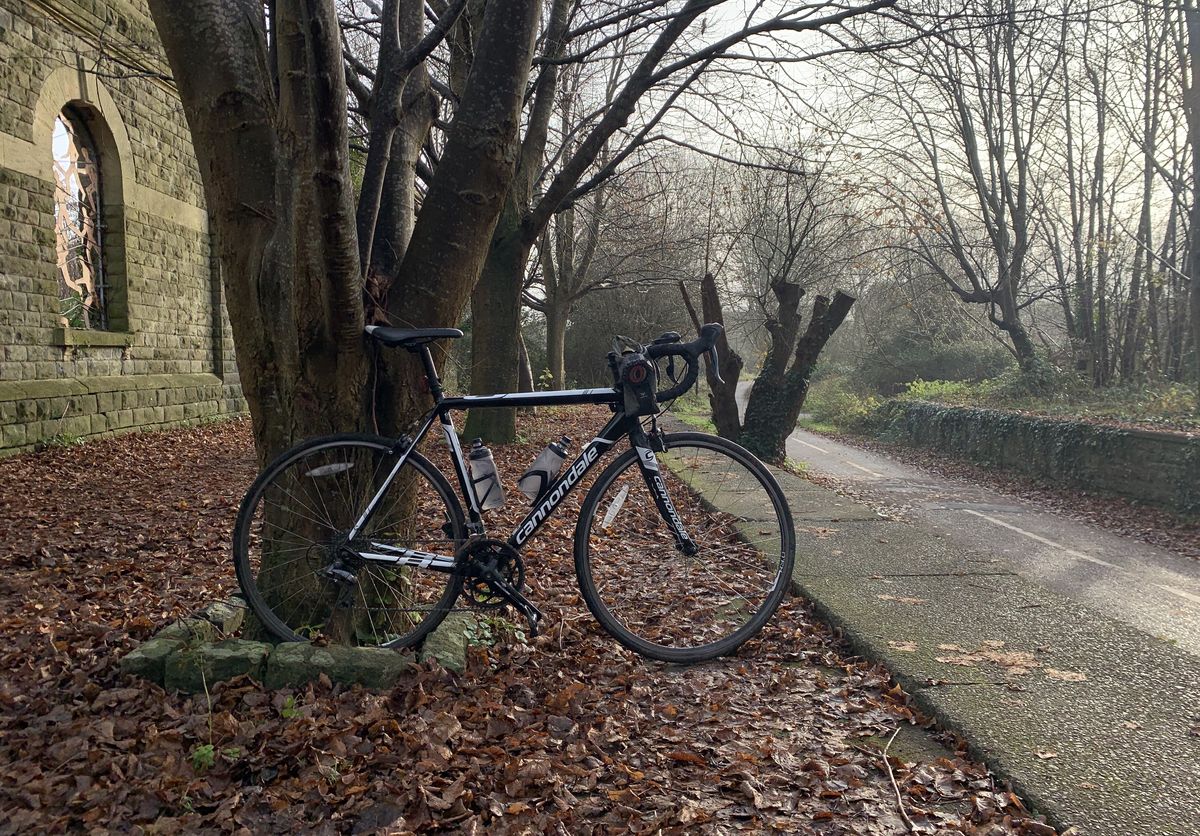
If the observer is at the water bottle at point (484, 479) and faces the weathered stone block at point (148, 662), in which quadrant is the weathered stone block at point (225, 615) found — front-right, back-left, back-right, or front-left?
front-right

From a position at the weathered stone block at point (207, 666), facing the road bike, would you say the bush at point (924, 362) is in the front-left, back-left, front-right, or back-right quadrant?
front-left

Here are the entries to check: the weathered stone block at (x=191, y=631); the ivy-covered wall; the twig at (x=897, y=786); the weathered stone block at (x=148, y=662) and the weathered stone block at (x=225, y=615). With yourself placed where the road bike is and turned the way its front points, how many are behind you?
3

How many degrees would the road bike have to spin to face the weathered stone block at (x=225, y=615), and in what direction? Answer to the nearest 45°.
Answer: approximately 180°

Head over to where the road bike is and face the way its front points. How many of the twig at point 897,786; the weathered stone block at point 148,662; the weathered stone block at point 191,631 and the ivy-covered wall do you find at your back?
2

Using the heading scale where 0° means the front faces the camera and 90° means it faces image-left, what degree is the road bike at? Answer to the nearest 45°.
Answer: approximately 270°

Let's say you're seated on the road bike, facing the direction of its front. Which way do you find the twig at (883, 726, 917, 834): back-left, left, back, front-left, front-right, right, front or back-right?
front-right

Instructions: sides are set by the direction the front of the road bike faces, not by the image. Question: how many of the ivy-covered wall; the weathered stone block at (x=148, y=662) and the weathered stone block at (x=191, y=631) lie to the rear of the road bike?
2

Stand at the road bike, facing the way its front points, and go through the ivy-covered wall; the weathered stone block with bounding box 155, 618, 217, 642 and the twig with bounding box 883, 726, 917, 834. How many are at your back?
1

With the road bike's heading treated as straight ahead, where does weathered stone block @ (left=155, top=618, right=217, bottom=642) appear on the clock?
The weathered stone block is roughly at 6 o'clock from the road bike.

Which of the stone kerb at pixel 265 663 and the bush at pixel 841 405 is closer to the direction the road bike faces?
the bush

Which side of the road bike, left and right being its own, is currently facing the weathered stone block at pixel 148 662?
back

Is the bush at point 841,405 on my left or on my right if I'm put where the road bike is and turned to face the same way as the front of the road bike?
on my left

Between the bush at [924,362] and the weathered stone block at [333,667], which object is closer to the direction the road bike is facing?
the bush

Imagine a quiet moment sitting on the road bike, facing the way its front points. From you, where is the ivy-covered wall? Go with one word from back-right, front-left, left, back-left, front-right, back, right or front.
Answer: front-left

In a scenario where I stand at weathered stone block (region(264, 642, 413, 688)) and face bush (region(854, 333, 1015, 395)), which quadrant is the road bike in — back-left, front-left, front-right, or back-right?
front-right

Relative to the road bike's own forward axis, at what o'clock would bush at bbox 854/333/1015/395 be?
The bush is roughly at 10 o'clock from the road bike.
